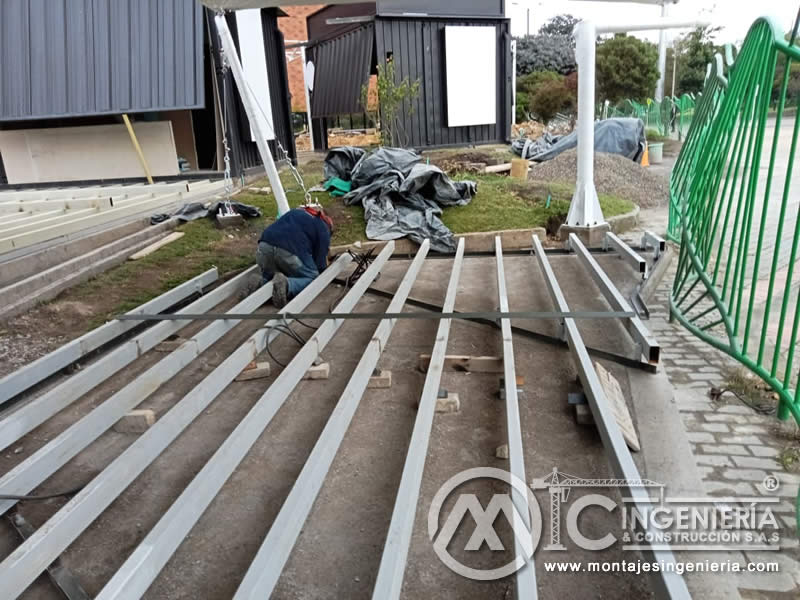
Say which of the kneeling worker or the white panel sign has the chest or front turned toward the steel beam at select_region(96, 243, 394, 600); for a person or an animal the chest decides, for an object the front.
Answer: the white panel sign

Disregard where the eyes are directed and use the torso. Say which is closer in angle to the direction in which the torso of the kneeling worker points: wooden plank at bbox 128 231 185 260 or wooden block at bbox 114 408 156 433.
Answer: the wooden plank

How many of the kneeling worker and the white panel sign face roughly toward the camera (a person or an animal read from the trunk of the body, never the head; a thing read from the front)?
1

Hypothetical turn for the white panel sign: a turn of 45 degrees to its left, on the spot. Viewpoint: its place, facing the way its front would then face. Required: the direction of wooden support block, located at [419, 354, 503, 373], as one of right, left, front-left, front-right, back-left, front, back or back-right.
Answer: front-right

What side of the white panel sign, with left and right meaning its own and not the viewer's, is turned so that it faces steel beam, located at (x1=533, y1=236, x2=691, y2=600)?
front

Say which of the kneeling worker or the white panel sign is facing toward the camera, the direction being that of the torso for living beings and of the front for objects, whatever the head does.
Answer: the white panel sign

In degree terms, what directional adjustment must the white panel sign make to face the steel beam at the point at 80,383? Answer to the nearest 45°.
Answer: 0° — it already faces it

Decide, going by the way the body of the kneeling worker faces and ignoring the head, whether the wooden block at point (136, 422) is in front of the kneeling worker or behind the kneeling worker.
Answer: behind

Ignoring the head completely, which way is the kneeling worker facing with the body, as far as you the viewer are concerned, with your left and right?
facing away from the viewer and to the right of the viewer

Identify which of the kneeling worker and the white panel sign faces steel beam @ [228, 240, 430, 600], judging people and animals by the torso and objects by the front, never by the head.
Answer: the white panel sign

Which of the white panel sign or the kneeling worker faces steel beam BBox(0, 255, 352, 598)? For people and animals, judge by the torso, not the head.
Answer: the white panel sign

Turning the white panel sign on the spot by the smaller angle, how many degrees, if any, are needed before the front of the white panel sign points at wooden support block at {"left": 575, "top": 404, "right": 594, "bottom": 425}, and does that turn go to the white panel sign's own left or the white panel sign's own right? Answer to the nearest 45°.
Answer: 0° — it already faces it

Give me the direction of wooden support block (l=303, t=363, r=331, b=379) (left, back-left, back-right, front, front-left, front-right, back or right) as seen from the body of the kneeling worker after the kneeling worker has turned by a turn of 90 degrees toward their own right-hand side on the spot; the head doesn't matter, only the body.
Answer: front-right

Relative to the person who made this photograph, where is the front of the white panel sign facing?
facing the viewer

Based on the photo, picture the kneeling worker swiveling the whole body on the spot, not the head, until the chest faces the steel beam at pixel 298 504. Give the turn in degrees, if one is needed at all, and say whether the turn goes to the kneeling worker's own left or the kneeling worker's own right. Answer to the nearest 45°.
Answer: approximately 135° to the kneeling worker's own right

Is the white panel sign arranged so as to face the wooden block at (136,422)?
yes
